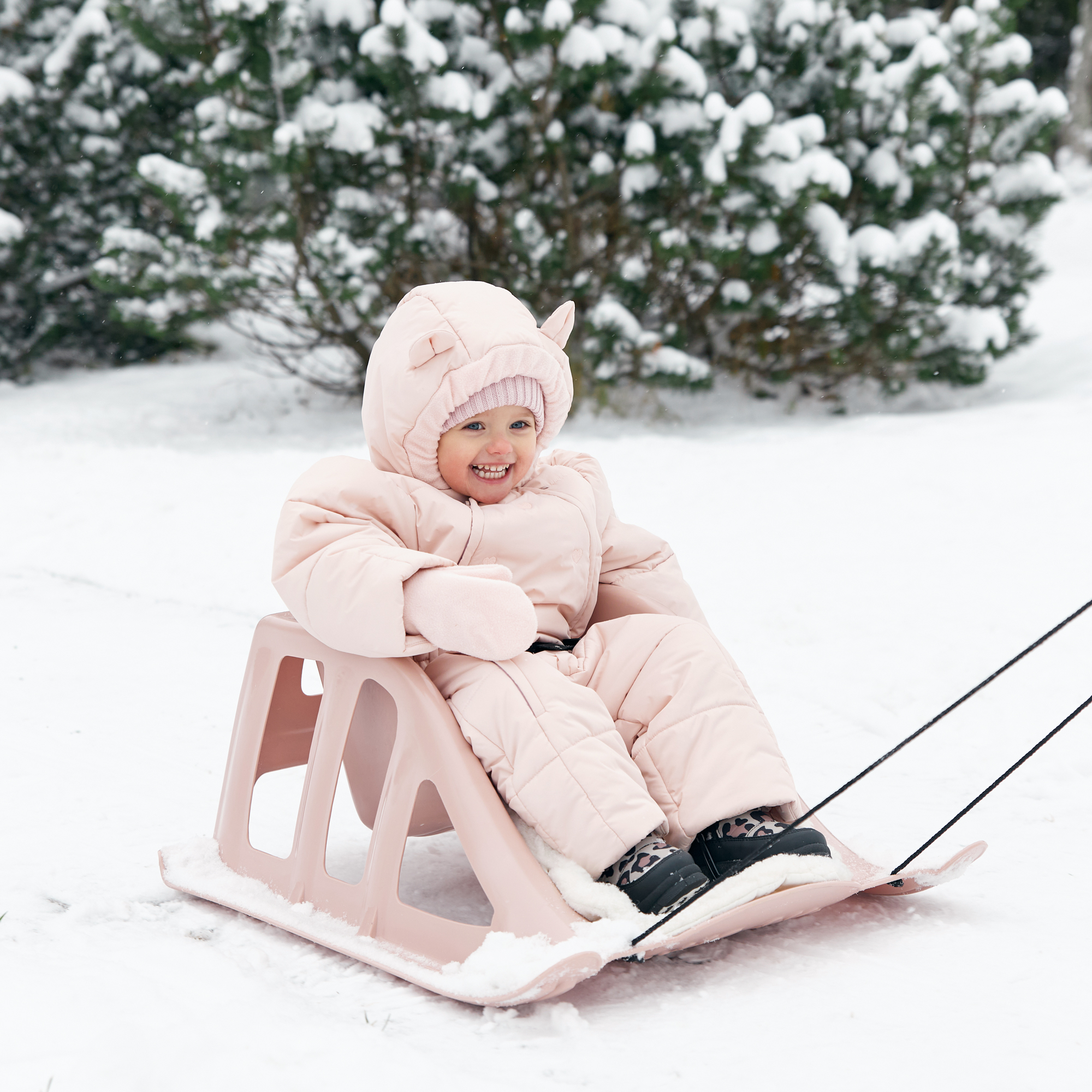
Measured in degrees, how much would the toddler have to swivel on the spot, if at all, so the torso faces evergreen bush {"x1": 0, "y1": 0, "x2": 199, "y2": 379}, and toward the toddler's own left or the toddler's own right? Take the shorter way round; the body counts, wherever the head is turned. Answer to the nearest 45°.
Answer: approximately 180°

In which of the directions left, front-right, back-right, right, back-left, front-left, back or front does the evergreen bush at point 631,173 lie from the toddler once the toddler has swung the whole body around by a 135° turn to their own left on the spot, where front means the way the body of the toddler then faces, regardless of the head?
front

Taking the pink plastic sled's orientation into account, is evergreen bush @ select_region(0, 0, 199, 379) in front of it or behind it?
behind

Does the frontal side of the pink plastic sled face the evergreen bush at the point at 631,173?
no

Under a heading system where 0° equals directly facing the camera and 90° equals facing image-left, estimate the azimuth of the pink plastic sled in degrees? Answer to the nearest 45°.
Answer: approximately 315°

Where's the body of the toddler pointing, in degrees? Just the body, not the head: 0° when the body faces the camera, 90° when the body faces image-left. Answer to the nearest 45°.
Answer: approximately 315°
